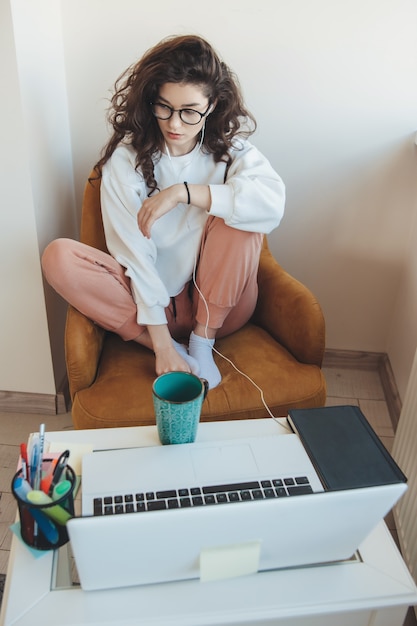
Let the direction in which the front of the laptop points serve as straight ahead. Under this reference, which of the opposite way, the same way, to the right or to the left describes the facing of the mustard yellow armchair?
the opposite way

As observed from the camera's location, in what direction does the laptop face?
facing away from the viewer

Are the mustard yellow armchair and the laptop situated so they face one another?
yes

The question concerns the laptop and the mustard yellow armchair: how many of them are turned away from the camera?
1

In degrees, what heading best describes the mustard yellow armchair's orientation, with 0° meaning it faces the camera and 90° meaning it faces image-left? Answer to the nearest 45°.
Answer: approximately 0°

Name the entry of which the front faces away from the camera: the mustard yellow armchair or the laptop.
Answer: the laptop

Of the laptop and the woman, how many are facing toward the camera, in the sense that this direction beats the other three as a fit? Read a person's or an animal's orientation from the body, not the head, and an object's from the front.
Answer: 1

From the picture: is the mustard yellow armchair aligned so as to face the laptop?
yes

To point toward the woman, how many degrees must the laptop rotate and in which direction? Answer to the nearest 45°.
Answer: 0° — it already faces them
